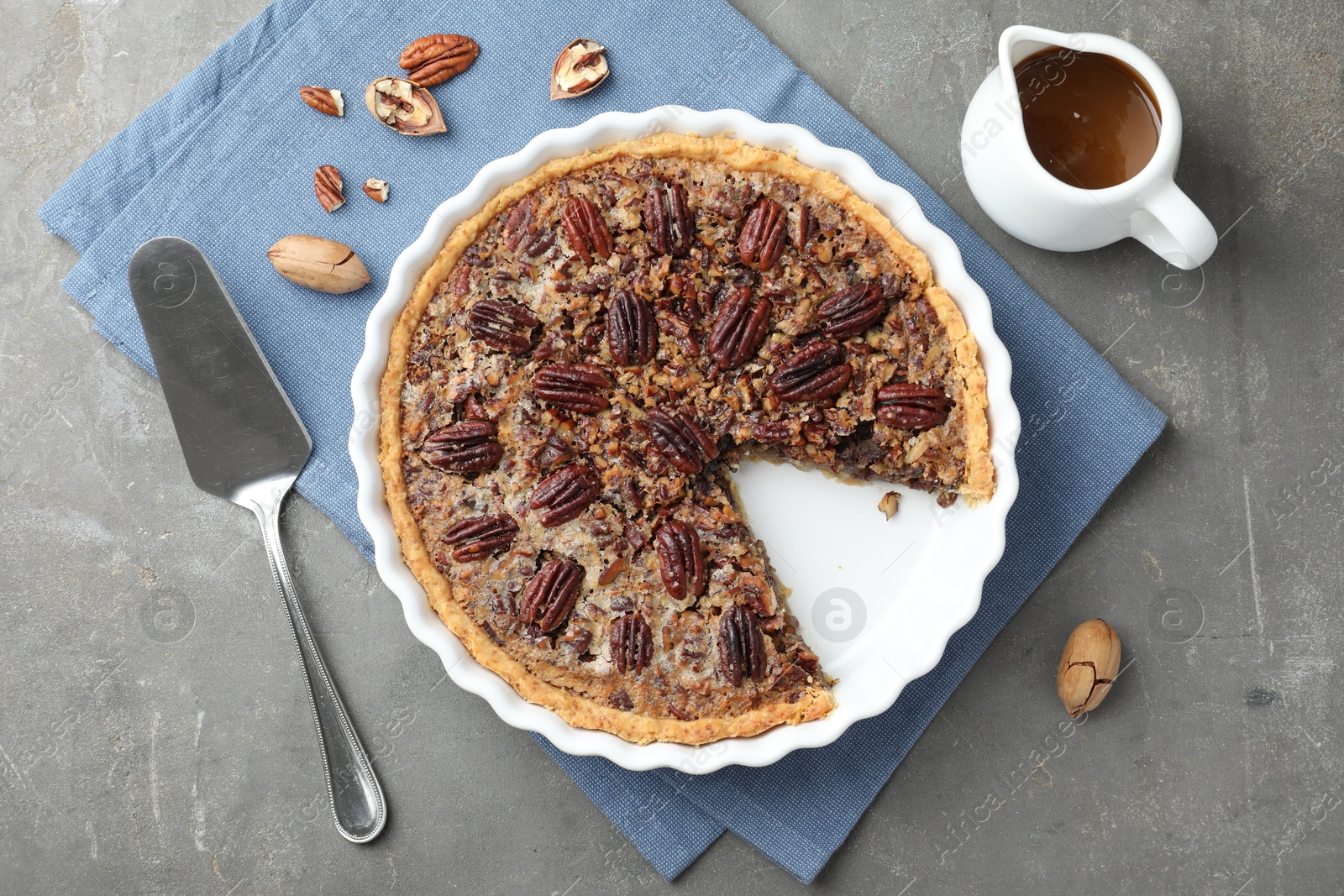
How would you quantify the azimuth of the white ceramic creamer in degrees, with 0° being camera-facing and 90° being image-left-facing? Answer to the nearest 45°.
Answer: approximately 135°

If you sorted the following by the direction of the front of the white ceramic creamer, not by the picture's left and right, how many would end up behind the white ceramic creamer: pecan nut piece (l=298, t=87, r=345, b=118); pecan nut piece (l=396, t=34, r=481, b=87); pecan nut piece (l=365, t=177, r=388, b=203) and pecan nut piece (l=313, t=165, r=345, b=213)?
0

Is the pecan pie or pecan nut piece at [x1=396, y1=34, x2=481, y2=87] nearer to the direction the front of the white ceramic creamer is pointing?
the pecan nut piece

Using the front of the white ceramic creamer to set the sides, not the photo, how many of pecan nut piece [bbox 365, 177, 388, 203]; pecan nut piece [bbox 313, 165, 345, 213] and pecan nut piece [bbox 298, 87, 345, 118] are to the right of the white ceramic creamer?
0

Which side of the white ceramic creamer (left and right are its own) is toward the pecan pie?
left

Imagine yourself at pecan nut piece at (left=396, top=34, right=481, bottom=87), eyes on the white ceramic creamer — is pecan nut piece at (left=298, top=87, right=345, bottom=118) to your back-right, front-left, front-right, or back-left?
back-right

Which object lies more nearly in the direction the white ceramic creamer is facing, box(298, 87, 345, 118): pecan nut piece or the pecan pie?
the pecan nut piece

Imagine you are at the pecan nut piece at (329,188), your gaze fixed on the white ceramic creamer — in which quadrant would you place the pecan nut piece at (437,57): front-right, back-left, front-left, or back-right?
front-left

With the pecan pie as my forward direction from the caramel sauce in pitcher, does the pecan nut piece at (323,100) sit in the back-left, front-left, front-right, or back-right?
front-right

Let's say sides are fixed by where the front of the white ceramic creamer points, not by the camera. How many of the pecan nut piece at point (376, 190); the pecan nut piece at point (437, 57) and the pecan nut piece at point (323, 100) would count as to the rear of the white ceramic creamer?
0

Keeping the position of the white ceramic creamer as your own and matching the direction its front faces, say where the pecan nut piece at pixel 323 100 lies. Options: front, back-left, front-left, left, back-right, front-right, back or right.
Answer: front-left

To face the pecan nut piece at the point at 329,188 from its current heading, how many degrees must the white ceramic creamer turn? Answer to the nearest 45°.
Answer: approximately 45° to its left

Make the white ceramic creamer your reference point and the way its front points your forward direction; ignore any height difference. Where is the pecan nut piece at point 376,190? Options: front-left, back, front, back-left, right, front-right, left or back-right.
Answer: front-left

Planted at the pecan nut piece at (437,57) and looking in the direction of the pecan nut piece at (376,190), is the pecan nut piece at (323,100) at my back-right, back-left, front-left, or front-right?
front-right

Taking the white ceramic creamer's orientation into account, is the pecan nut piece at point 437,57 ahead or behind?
ahead
